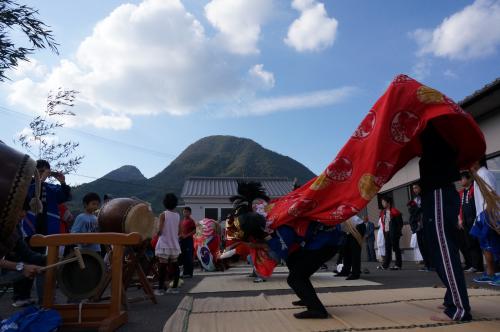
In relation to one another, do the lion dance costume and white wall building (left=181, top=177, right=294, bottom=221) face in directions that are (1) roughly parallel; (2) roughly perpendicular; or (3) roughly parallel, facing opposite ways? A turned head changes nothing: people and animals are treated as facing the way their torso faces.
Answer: roughly perpendicular

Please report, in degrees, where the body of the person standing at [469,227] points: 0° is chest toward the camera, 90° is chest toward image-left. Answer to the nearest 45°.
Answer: approximately 45°

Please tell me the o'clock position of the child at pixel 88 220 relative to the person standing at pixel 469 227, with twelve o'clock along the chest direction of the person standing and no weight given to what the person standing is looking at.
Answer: The child is roughly at 12 o'clock from the person standing.

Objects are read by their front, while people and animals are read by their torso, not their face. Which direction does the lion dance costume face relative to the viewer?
to the viewer's left

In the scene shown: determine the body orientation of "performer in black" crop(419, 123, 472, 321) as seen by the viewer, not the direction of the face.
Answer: to the viewer's left

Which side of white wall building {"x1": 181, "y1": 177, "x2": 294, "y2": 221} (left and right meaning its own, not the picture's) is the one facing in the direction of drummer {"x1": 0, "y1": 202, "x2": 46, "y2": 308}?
front

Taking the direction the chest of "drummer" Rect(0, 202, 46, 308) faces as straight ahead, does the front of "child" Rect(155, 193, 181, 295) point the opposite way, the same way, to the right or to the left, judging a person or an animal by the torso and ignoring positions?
to the left

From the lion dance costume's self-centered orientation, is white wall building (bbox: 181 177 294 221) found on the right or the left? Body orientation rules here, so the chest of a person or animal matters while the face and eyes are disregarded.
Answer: on its right

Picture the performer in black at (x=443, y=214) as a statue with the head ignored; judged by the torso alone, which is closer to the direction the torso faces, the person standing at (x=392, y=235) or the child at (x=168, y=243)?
the child

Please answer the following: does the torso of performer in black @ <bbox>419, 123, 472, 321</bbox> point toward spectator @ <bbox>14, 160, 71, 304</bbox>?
yes

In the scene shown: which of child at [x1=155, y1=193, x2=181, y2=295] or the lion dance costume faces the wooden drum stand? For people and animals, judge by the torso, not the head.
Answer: the lion dance costume

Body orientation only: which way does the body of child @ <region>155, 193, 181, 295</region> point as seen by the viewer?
away from the camera

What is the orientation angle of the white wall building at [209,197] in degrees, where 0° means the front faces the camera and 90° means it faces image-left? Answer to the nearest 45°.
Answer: approximately 0°

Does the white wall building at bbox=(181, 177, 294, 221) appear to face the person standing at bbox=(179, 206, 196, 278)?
yes

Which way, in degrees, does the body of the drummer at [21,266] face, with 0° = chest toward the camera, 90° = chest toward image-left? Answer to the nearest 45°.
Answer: approximately 270°
